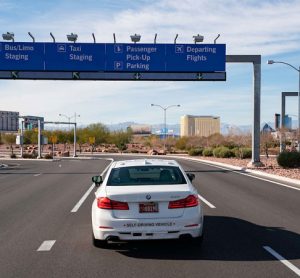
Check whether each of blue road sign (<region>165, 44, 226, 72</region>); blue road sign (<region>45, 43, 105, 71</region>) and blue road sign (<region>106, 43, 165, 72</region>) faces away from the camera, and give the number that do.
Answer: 0

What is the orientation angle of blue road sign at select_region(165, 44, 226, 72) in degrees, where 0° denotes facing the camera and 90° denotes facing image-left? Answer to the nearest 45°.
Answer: approximately 0°

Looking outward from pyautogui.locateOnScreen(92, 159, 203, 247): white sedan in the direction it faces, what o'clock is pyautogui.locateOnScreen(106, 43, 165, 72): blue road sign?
The blue road sign is roughly at 12 o'clock from the white sedan.

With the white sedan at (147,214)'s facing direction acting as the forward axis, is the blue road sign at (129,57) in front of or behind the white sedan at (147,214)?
in front

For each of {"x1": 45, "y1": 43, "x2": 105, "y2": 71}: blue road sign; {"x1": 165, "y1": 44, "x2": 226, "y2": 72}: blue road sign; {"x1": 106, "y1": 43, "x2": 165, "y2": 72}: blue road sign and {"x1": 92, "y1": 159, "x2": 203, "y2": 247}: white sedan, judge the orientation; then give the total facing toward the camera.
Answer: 3

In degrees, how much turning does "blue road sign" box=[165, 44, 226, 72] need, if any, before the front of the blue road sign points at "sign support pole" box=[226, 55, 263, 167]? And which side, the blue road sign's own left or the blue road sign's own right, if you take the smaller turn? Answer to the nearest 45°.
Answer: approximately 90° to the blue road sign's own left

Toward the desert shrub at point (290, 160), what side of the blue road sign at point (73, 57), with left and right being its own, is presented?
left

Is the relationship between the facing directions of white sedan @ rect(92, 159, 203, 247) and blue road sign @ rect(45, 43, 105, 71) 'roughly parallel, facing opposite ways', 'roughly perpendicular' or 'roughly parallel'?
roughly parallel, facing opposite ways

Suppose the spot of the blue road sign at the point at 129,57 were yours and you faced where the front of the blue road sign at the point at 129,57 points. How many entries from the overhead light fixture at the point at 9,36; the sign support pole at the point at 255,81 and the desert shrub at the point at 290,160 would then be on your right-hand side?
1

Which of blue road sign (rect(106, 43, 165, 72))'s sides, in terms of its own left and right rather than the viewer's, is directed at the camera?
front

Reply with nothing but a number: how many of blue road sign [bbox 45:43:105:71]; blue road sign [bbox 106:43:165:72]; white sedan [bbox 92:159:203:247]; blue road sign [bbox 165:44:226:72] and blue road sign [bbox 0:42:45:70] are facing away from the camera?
1

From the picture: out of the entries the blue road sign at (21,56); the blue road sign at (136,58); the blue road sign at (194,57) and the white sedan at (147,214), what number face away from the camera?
1

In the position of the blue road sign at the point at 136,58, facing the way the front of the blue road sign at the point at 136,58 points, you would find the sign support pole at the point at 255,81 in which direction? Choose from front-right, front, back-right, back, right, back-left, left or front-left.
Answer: left

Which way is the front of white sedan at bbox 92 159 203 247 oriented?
away from the camera

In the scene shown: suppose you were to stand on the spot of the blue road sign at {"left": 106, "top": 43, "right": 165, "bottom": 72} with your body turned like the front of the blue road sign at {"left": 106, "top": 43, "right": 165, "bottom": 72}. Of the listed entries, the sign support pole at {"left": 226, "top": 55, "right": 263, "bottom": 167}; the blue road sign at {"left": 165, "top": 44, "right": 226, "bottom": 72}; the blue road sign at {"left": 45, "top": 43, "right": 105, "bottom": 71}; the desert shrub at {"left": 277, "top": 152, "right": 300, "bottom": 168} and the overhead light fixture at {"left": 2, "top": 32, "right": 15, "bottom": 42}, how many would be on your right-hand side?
2

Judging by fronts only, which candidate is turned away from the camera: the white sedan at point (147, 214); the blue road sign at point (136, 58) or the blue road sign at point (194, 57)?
the white sedan

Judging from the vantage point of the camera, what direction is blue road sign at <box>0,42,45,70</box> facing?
facing the viewer

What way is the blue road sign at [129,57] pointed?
toward the camera

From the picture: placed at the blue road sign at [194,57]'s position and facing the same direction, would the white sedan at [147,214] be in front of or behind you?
in front
